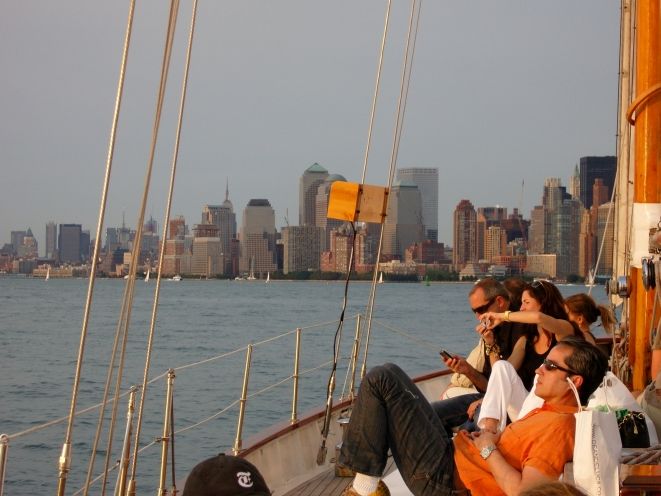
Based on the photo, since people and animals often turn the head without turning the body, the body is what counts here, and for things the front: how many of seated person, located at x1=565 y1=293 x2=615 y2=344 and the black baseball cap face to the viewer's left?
1

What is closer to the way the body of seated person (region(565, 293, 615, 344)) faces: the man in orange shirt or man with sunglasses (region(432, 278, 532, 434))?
the man with sunglasses

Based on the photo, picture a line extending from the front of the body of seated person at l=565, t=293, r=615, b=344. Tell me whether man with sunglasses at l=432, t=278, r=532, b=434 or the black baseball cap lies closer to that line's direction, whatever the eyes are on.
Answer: the man with sunglasses

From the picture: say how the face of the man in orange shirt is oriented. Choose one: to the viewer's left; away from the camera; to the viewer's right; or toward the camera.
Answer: to the viewer's left

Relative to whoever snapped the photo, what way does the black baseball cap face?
facing the viewer and to the right of the viewer

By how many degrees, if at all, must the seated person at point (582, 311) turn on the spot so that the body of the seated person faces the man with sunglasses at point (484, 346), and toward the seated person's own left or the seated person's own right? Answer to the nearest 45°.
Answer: approximately 45° to the seated person's own left

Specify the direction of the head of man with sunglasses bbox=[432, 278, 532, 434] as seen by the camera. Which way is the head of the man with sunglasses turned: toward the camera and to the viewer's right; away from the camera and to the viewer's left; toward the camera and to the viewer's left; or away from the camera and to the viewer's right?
toward the camera and to the viewer's left

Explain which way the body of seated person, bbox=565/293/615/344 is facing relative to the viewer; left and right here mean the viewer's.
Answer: facing to the left of the viewer

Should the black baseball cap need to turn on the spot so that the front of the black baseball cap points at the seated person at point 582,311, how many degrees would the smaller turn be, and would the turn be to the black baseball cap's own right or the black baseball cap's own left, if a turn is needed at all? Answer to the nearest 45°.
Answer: approximately 90° to the black baseball cap's own left

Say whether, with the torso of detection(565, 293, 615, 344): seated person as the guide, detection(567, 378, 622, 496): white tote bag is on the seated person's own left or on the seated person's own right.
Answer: on the seated person's own left

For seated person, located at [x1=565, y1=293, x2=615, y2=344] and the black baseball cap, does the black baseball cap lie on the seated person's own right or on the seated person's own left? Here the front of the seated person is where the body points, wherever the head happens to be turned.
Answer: on the seated person's own left

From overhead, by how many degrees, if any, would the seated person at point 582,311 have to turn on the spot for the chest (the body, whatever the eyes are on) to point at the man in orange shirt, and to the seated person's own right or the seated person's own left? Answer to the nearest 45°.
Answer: approximately 90° to the seated person's own left
